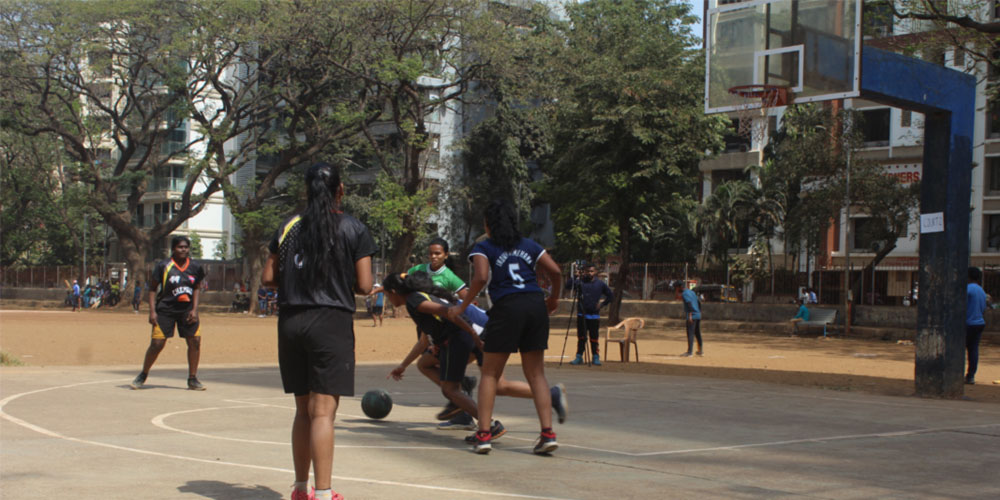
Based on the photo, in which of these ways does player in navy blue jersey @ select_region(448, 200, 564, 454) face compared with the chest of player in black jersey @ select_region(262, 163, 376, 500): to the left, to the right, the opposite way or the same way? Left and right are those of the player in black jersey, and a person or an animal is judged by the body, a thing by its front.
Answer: the same way

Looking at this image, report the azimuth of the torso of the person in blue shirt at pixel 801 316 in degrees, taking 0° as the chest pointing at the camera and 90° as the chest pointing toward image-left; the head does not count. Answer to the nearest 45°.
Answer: approximately 90°

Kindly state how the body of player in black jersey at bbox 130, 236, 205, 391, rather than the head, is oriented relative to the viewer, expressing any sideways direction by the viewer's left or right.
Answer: facing the viewer

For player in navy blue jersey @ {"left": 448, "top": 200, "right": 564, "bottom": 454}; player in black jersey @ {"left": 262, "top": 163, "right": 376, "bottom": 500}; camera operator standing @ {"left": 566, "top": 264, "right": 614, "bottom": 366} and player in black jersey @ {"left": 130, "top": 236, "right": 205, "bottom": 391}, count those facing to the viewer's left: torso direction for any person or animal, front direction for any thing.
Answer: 0

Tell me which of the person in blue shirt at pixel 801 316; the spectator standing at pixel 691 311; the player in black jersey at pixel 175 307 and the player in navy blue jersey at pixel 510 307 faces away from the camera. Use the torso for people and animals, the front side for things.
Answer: the player in navy blue jersey

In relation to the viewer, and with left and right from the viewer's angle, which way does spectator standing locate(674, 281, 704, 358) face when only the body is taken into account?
facing to the left of the viewer

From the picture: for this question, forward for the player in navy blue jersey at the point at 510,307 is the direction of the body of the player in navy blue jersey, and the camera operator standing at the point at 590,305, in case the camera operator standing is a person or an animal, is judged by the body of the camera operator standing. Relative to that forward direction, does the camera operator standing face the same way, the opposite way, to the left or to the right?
the opposite way

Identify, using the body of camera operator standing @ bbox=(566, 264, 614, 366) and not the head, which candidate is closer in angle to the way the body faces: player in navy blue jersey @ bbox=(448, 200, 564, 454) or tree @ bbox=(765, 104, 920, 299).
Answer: the player in navy blue jersey

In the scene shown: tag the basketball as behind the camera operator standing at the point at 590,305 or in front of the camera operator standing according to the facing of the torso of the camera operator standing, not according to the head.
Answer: in front

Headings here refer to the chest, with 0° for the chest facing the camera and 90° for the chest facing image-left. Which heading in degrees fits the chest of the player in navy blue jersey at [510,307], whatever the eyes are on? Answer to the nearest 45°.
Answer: approximately 180°

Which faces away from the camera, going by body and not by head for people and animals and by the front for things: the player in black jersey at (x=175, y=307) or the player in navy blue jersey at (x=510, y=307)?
the player in navy blue jersey

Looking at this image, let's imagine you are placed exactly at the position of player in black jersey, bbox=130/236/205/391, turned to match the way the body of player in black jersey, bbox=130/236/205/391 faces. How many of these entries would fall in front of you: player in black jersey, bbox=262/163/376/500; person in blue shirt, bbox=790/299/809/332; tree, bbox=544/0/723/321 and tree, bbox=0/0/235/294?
1

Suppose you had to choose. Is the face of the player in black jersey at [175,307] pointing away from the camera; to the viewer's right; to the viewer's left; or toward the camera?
toward the camera

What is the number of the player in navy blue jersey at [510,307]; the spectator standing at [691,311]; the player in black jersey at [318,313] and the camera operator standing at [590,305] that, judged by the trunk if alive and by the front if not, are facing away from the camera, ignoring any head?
2

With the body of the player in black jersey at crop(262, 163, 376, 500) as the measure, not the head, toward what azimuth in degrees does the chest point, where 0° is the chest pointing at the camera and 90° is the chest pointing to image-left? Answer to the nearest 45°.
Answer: approximately 180°
